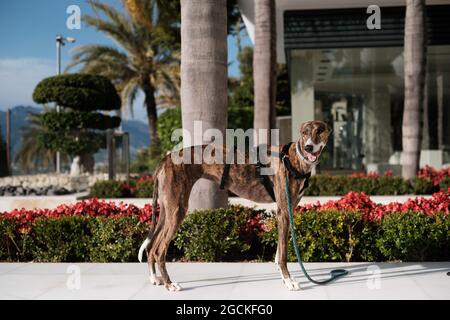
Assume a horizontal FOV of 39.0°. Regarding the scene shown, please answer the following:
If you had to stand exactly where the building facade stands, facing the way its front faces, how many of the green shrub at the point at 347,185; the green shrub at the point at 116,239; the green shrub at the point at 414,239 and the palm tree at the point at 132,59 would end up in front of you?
3

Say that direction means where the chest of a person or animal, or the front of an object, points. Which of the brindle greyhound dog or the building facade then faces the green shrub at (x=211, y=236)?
the building facade

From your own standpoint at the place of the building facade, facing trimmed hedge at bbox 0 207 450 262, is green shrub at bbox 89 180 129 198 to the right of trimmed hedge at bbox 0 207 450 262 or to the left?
right

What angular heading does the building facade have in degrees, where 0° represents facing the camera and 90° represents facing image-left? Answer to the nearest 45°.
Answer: approximately 0°

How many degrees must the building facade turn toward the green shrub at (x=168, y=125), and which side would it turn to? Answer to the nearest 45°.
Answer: approximately 90° to its right

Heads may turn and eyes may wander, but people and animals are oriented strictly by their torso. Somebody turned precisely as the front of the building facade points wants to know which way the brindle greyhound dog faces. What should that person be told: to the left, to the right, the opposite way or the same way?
to the left

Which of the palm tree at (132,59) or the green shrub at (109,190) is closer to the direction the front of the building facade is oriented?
the green shrub

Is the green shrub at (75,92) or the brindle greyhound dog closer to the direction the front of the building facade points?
the brindle greyhound dog

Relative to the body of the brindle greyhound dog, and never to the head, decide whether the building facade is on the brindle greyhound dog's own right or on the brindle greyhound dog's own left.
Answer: on the brindle greyhound dog's own left

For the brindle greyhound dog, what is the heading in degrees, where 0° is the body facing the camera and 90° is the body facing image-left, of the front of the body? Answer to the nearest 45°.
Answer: approximately 270°

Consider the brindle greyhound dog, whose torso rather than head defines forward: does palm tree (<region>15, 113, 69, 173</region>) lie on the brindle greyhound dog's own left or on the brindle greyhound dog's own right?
on the brindle greyhound dog's own left

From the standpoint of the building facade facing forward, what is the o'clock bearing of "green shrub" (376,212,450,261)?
The green shrub is roughly at 12 o'clock from the building facade.
